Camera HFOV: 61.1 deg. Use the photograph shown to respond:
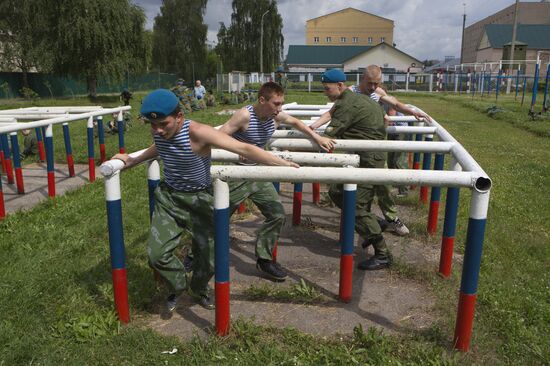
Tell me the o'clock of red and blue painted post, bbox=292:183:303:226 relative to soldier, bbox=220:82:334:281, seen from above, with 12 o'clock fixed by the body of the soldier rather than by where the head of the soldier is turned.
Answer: The red and blue painted post is roughly at 8 o'clock from the soldier.

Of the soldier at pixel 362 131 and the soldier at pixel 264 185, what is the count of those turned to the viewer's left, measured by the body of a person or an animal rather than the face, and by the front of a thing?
1

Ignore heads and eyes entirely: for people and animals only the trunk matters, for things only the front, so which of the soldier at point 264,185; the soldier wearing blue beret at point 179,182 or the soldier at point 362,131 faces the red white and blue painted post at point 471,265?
the soldier at point 264,185

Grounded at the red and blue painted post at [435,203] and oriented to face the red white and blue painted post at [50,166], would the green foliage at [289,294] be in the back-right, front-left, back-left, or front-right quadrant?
front-left

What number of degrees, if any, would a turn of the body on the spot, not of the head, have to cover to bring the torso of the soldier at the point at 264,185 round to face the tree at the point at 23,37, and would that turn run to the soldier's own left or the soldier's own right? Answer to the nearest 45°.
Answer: approximately 180°

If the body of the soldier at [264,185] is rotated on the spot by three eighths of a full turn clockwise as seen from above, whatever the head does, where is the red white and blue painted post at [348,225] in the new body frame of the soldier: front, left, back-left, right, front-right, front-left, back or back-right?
back-left

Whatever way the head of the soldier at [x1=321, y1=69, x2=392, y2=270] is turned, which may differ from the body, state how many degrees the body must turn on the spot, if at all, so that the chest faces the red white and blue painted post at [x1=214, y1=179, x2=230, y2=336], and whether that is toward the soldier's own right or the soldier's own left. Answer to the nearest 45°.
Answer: approximately 45° to the soldier's own left

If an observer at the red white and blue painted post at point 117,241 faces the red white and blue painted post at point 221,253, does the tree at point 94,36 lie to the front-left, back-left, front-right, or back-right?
back-left

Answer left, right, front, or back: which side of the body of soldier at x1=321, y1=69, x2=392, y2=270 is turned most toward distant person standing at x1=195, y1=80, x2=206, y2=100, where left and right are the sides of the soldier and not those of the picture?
right

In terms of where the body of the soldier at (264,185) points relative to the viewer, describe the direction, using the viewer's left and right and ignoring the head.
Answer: facing the viewer and to the right of the viewer

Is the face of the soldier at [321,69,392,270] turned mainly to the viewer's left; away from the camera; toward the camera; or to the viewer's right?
to the viewer's left
